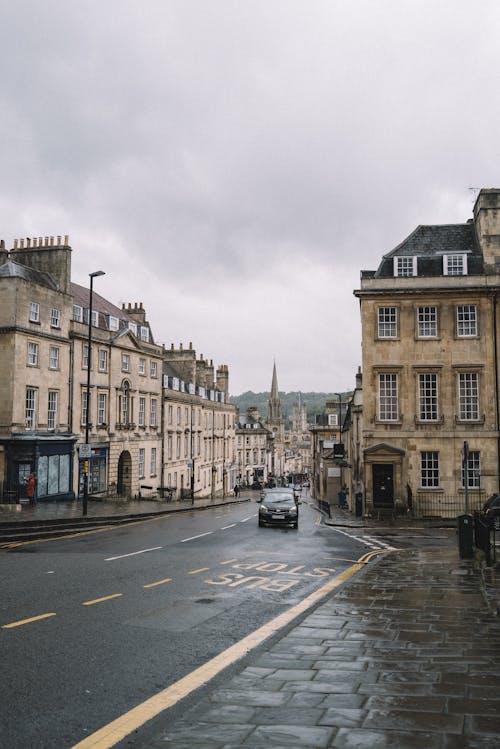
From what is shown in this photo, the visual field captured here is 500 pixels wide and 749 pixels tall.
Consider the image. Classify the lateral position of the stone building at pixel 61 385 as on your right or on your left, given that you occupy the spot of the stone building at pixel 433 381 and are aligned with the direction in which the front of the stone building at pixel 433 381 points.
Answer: on your right

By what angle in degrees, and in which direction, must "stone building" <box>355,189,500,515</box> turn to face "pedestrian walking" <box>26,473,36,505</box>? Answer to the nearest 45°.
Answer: approximately 90° to its right

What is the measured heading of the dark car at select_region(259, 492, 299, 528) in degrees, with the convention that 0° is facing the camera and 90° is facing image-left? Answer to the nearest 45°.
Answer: approximately 0°

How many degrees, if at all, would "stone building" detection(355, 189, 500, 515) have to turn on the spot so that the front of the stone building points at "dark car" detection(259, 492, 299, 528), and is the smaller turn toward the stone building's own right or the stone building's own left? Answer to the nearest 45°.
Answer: approximately 45° to the stone building's own right

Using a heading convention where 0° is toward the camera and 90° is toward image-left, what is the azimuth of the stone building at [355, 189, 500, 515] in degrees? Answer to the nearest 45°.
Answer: approximately 0°

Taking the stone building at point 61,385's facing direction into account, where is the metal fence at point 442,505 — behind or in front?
in front

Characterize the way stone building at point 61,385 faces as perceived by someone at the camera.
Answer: facing the viewer and to the right of the viewer

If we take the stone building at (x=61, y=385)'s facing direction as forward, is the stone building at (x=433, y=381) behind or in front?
in front

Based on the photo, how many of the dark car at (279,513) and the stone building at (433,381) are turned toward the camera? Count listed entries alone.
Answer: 2
